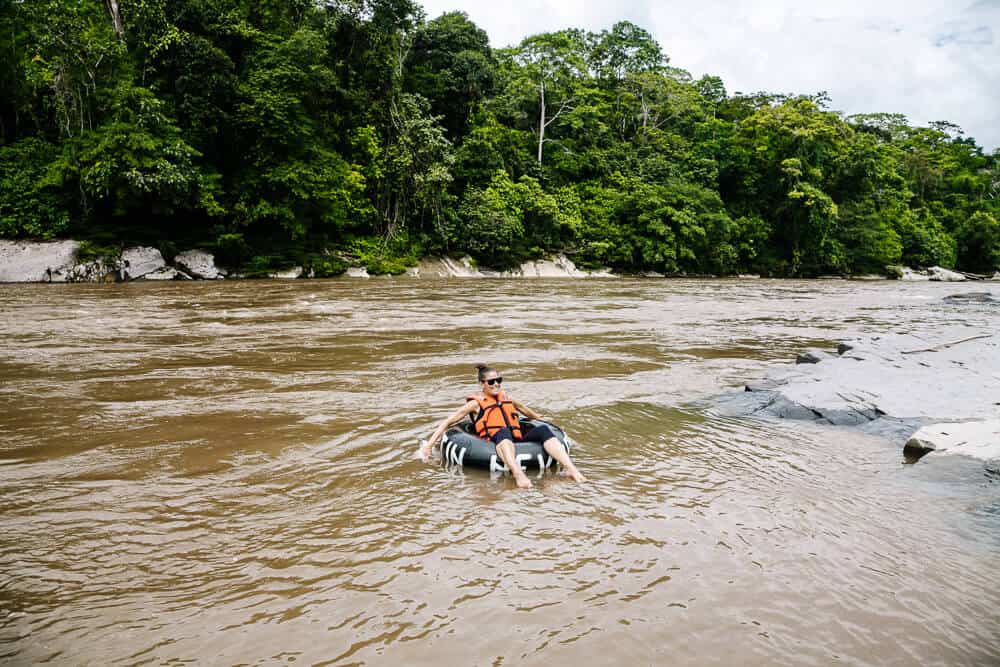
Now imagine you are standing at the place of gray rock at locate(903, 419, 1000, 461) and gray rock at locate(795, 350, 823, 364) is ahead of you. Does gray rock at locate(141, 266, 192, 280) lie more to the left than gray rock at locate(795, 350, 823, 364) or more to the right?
left

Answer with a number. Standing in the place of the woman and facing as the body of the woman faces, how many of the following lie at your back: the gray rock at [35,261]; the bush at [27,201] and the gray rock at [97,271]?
3

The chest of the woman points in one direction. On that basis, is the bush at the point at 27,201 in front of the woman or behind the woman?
behind

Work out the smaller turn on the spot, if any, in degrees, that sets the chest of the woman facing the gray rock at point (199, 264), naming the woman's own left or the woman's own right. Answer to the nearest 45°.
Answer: approximately 180°

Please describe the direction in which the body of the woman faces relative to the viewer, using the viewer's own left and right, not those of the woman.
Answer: facing the viewer and to the right of the viewer

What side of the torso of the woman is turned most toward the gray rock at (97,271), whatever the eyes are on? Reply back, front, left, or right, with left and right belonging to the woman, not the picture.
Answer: back

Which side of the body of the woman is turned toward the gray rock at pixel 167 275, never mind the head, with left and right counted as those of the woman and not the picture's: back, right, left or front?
back

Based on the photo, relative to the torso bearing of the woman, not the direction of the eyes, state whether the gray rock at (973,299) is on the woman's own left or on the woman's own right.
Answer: on the woman's own left

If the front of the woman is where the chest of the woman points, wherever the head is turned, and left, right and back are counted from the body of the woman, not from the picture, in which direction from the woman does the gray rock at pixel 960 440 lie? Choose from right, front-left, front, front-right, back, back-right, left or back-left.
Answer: front-left

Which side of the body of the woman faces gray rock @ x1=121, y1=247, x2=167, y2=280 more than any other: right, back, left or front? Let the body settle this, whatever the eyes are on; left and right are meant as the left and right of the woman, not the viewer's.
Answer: back

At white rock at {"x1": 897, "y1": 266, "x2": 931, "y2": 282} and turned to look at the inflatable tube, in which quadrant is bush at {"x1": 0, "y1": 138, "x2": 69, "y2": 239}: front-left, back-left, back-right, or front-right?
front-right

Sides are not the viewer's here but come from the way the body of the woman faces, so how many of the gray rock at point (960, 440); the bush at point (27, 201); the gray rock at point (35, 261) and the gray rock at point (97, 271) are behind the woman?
3
